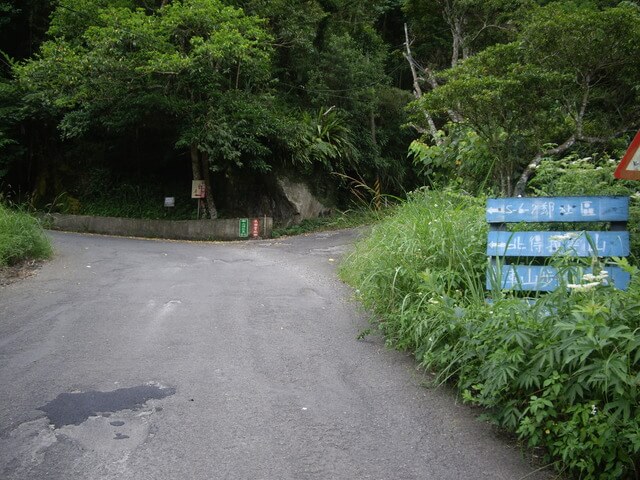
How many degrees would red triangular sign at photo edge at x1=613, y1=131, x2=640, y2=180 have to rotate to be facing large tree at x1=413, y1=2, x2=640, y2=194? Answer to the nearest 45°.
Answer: approximately 180°

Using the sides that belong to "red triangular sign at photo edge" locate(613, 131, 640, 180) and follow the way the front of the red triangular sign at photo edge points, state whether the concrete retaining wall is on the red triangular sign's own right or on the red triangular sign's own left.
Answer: on the red triangular sign's own right

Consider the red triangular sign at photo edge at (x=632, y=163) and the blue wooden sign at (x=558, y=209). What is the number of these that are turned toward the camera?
2

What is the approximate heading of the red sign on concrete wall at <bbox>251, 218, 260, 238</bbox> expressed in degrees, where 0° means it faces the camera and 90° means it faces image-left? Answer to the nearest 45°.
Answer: approximately 0°

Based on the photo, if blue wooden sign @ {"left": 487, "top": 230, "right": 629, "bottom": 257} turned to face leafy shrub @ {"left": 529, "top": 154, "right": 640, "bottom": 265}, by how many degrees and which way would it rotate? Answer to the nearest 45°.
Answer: approximately 180°

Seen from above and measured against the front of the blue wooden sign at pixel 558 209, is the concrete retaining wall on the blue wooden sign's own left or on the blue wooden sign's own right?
on the blue wooden sign's own right
